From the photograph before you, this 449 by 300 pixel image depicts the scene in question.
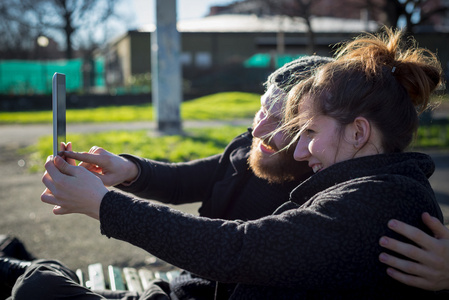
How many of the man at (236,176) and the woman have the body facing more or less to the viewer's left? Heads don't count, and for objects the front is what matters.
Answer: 2

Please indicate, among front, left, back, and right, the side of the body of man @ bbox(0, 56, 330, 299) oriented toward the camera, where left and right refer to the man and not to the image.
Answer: left

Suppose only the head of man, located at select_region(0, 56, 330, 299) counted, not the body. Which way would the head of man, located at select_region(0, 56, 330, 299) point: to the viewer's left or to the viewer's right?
to the viewer's left

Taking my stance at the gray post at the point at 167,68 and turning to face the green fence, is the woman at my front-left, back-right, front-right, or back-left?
back-left

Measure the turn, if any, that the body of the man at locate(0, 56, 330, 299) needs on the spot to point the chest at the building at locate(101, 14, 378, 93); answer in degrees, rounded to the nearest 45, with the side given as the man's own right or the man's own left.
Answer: approximately 90° to the man's own right

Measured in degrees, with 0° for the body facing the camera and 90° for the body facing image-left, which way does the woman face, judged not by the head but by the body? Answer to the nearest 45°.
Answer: approximately 90°

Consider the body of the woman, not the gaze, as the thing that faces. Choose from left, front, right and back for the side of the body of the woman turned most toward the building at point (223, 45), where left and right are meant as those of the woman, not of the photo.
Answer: right

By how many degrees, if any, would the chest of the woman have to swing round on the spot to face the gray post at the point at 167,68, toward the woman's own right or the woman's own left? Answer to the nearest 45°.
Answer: approximately 90° to the woman's own right
